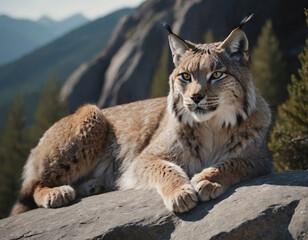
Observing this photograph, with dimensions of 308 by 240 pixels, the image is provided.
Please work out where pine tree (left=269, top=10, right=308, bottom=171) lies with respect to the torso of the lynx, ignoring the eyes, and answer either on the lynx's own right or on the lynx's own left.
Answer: on the lynx's own left

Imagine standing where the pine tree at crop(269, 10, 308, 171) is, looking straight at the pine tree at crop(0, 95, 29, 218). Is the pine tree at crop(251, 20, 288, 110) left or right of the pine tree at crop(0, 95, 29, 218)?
right

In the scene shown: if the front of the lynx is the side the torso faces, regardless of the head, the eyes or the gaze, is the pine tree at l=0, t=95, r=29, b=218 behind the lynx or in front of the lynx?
behind
